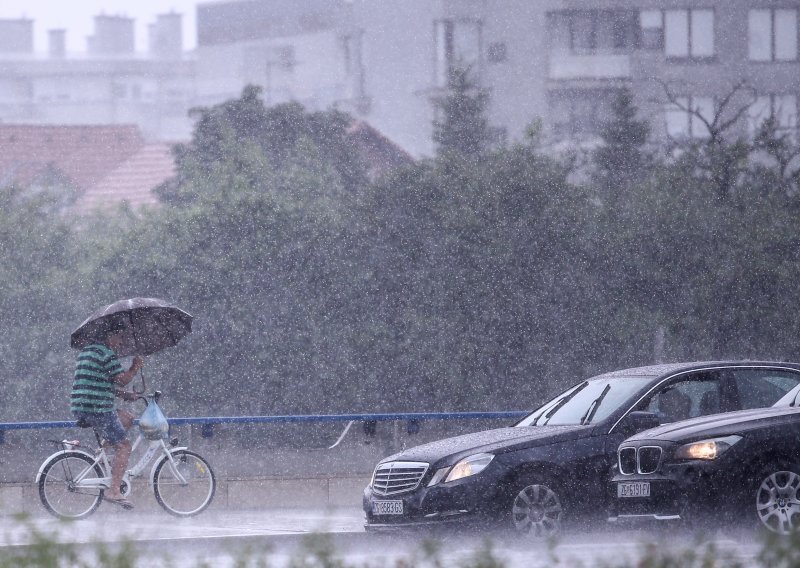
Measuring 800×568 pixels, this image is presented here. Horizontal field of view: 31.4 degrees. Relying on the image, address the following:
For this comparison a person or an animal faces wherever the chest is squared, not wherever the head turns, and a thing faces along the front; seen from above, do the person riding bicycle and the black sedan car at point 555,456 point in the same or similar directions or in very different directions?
very different directions

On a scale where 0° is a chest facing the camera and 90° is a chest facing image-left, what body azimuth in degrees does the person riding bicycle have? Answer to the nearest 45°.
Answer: approximately 270°

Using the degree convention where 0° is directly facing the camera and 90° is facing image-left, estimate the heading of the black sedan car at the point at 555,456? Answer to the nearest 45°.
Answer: approximately 45°

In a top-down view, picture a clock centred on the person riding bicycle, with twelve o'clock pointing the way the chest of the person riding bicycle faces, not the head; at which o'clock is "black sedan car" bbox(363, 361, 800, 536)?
The black sedan car is roughly at 1 o'clock from the person riding bicycle.

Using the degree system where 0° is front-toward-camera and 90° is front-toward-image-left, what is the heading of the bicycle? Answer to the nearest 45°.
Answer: approximately 270°

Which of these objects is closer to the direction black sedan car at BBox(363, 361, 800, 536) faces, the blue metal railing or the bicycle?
the bicycle

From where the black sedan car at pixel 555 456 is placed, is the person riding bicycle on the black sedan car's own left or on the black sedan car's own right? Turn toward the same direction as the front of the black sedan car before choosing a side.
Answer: on the black sedan car's own right

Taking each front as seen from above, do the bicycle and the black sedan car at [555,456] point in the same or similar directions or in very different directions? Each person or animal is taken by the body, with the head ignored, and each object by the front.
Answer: very different directions

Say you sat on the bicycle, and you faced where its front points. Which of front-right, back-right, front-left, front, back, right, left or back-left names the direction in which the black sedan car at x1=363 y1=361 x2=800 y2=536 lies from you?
front-right

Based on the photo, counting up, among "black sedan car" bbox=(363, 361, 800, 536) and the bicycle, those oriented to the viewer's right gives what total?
1

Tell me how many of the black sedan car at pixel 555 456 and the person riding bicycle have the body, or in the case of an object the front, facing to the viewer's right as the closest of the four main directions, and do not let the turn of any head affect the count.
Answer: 1
